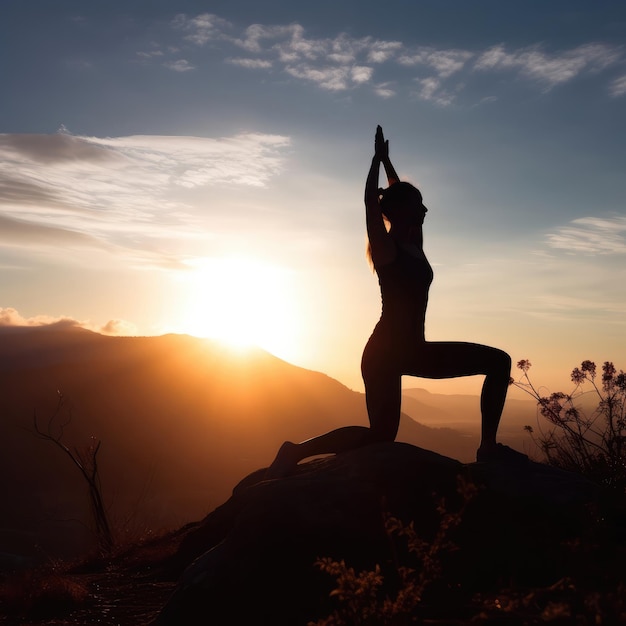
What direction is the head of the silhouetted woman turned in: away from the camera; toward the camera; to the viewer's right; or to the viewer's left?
to the viewer's right

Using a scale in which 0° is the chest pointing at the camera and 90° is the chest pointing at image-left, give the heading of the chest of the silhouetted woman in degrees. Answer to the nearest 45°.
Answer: approximately 270°
